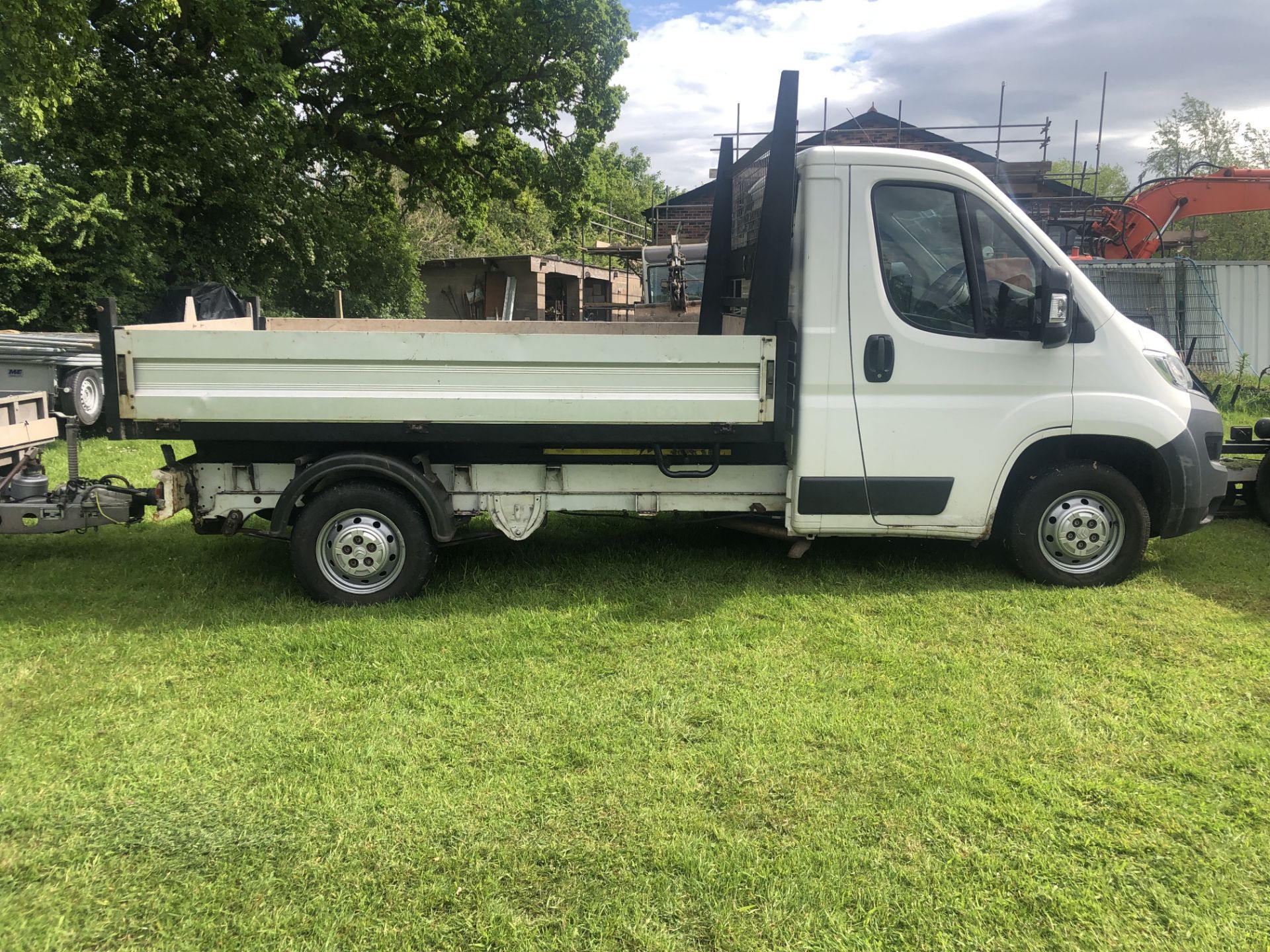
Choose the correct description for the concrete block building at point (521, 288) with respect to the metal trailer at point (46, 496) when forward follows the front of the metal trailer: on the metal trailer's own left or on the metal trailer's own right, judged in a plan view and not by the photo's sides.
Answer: on the metal trailer's own left

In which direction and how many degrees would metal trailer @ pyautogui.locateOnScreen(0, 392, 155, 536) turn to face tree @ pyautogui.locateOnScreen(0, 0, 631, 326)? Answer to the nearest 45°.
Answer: approximately 90° to its left

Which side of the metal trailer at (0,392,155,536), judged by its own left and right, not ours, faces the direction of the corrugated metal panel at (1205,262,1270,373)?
front

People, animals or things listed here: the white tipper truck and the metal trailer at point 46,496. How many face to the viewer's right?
2

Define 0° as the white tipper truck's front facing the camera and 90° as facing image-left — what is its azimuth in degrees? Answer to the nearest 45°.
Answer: approximately 270°

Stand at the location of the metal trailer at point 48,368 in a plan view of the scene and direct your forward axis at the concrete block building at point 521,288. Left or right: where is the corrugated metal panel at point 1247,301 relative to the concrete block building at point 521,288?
right

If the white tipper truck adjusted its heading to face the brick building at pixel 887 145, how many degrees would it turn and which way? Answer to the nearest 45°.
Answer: approximately 90° to its left

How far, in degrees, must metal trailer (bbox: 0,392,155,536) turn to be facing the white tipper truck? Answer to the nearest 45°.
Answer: approximately 45° to its right

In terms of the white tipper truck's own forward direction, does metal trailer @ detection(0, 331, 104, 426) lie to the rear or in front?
to the rear

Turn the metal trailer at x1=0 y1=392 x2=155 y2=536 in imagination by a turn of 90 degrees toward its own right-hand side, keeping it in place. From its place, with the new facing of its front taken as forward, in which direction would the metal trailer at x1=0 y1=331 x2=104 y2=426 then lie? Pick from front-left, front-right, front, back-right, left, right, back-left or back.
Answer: back

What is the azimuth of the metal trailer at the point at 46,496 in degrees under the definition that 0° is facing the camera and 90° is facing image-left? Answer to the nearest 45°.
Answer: approximately 270°
